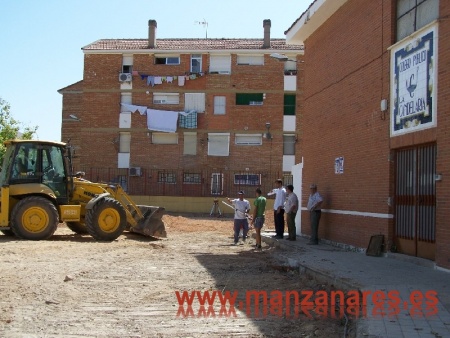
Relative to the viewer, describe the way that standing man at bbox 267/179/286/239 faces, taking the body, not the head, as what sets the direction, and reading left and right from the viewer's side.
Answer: facing to the left of the viewer

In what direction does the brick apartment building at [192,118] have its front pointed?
toward the camera

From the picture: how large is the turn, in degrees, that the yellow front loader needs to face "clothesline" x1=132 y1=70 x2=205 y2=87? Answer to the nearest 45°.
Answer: approximately 90° to its left

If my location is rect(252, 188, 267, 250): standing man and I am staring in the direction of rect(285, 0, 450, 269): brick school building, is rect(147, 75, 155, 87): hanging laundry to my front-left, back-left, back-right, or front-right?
back-left

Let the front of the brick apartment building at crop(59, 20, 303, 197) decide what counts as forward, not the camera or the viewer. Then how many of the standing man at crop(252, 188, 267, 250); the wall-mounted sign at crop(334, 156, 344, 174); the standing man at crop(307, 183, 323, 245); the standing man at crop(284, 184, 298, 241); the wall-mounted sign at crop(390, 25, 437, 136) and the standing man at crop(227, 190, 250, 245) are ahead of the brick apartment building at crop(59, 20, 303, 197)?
6

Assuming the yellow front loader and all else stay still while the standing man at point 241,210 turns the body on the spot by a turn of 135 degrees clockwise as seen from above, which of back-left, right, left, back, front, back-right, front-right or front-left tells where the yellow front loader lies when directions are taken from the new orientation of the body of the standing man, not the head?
front-left

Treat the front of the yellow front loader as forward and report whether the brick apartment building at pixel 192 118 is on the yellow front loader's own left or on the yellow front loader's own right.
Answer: on the yellow front loader's own left

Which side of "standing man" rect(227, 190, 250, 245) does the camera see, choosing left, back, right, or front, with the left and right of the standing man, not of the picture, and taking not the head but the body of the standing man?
front

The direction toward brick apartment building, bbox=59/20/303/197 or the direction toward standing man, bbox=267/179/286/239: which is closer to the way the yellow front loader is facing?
the standing man

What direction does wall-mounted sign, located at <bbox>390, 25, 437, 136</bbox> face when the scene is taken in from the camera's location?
facing the viewer and to the left of the viewer

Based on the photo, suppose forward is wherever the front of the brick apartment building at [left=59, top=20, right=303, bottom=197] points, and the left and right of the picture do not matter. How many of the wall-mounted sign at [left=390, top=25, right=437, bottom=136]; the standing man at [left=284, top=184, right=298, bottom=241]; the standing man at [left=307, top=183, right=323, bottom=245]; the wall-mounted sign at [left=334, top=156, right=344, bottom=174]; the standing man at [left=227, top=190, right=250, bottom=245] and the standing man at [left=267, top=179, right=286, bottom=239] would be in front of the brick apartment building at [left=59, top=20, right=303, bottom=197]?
6

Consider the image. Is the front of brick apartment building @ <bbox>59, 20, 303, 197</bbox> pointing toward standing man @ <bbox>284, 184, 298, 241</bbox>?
yes

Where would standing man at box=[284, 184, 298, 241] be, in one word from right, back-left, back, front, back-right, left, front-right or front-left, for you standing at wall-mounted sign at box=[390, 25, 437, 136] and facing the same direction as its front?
right

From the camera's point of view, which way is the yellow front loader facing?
to the viewer's right

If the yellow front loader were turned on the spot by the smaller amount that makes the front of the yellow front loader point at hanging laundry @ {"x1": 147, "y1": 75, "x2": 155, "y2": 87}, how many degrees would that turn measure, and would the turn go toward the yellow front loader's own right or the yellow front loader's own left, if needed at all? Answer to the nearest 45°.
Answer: approximately 90° to the yellow front loader's own left

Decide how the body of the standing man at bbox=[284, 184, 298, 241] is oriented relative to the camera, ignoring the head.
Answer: to the viewer's left

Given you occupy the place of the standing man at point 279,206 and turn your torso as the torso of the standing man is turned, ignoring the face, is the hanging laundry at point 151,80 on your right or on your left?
on your right
